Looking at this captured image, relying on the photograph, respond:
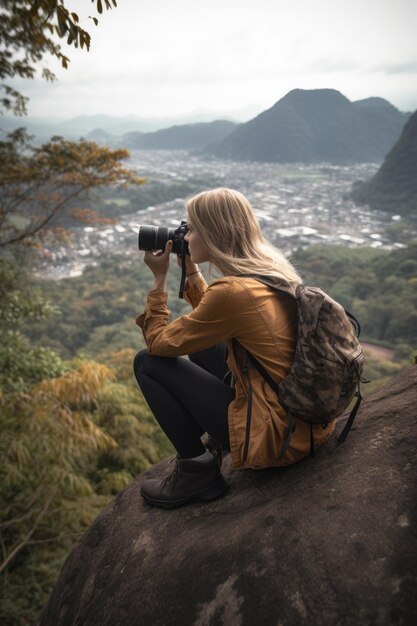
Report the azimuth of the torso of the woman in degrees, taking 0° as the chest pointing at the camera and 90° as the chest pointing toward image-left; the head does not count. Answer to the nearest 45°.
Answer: approximately 90°

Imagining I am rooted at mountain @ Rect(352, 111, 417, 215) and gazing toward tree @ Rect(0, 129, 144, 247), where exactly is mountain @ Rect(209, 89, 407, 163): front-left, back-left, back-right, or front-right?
back-right

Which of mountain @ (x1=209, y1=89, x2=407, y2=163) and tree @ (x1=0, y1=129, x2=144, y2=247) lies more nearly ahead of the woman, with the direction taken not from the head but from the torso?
the tree

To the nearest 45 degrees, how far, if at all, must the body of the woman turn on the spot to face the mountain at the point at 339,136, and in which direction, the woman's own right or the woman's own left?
approximately 90° to the woman's own right

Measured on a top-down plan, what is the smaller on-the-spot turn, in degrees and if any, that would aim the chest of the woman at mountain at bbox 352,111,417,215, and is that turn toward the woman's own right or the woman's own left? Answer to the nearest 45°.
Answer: approximately 90° to the woman's own right
